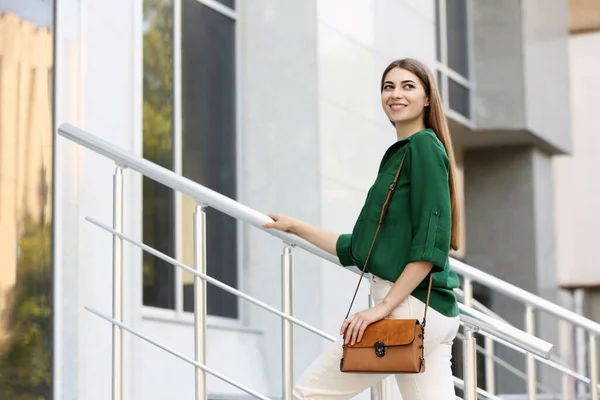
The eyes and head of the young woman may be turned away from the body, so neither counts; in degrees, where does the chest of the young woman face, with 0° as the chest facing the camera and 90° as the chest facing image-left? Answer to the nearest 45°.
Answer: approximately 90°

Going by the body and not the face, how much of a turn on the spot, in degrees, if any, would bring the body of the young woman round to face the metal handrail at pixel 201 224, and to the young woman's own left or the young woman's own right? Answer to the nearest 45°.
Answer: approximately 45° to the young woman's own right
